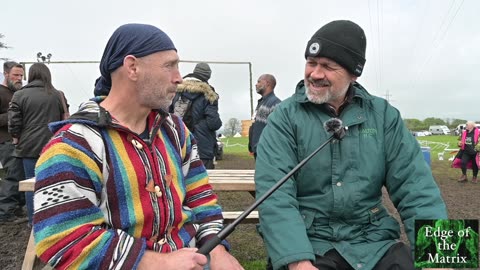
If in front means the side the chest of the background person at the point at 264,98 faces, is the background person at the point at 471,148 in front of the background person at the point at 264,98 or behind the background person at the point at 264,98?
behind

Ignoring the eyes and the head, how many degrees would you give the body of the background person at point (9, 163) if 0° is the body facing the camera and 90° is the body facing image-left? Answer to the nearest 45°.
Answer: approximately 315°

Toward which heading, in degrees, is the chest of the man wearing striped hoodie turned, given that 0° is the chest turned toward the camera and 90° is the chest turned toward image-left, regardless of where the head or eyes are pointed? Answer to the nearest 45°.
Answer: approximately 315°

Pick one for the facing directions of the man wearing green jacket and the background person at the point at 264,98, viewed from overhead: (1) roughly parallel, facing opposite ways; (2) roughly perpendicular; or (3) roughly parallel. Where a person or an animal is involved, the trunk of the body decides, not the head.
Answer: roughly perpendicular

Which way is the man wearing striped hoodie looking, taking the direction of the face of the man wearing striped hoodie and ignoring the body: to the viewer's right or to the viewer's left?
to the viewer's right
